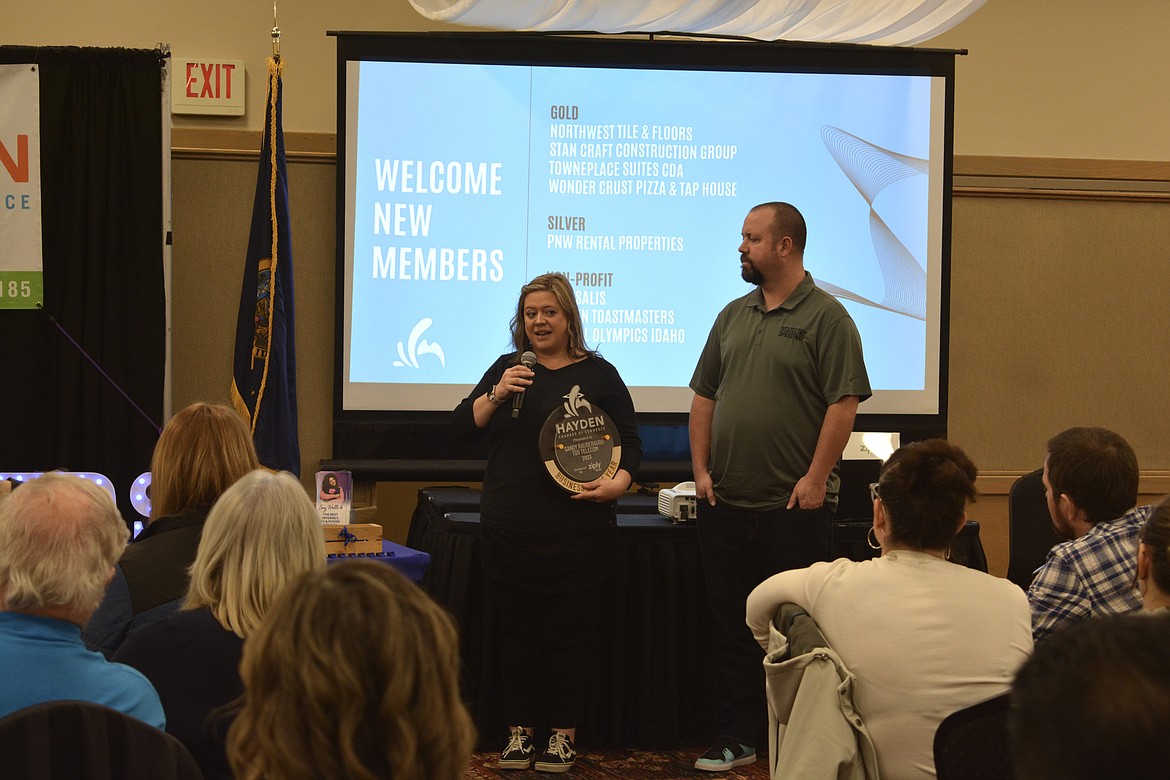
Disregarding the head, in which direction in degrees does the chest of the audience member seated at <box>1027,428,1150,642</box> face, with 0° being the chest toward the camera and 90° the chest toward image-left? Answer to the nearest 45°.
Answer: approximately 135°

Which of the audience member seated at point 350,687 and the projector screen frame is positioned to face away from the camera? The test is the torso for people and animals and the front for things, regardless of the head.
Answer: the audience member seated

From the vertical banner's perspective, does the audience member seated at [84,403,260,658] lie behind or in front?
in front

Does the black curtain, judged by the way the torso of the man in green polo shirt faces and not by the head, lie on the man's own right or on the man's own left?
on the man's own right

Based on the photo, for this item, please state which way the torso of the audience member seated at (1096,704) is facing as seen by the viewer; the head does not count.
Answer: away from the camera

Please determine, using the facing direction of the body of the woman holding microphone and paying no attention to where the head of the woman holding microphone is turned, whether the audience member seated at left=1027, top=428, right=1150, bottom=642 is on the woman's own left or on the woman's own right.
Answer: on the woman's own left

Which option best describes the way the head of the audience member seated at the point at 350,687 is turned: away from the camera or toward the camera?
away from the camera

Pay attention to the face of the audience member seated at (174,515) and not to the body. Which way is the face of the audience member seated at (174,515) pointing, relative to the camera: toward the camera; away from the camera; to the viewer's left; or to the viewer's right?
away from the camera

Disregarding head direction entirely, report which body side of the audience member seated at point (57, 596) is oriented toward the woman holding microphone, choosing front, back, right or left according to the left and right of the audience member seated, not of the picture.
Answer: front

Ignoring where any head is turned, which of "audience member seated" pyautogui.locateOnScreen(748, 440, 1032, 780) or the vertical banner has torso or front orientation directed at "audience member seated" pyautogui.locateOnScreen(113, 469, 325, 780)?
the vertical banner

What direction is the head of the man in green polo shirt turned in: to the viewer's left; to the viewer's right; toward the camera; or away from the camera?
to the viewer's left

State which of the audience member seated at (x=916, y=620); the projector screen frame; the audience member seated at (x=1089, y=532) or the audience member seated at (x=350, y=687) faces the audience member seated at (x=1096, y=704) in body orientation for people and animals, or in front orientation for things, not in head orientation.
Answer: the projector screen frame

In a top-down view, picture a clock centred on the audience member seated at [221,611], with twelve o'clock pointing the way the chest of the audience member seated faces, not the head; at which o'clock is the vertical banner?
The vertical banner is roughly at 10 o'clock from the audience member seated.

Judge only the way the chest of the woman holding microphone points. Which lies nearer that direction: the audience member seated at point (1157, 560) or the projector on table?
the audience member seated

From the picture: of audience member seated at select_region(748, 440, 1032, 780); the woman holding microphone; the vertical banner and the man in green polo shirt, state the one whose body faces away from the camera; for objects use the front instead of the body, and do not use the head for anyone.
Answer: the audience member seated
